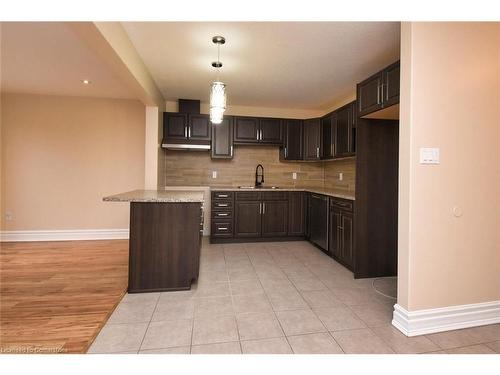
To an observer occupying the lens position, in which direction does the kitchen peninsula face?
facing to the right of the viewer

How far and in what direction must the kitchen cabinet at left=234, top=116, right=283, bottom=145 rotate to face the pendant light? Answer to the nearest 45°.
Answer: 0° — it already faces it

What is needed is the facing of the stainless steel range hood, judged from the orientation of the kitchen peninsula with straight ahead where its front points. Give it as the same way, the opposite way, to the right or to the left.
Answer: to the right

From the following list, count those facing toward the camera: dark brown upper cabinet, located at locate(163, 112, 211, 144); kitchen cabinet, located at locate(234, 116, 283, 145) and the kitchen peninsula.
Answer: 2
